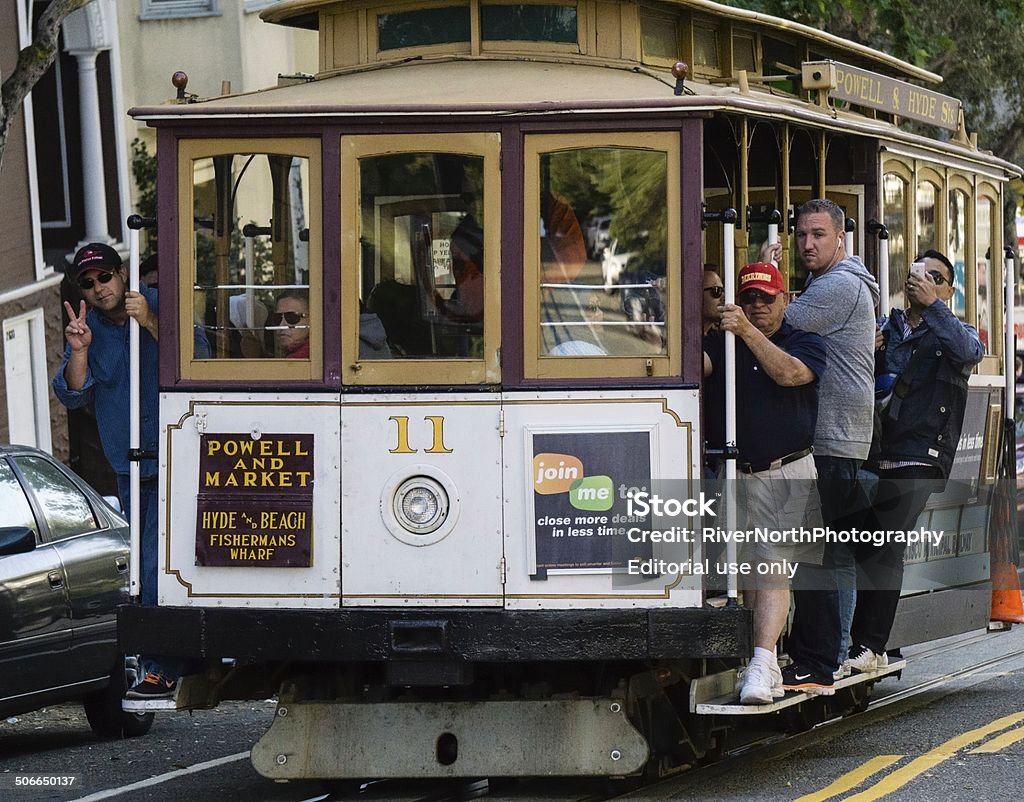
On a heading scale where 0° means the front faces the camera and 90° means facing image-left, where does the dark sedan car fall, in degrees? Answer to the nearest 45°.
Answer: approximately 45°

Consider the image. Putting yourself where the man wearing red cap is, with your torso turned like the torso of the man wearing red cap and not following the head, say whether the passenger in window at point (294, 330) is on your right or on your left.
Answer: on your right

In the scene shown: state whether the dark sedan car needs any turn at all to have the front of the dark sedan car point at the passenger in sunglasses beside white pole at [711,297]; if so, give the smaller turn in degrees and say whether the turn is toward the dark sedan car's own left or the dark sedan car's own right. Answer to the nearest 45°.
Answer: approximately 90° to the dark sedan car's own left

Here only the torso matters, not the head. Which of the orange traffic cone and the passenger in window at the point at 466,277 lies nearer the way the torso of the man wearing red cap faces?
the passenger in window

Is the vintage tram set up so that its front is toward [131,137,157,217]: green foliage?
no

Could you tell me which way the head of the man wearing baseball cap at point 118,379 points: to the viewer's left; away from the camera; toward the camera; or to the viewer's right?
toward the camera

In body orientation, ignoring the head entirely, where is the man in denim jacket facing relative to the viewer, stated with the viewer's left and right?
facing the viewer and to the left of the viewer

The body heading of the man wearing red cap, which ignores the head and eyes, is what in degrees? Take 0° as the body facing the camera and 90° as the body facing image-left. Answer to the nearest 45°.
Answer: approximately 0°

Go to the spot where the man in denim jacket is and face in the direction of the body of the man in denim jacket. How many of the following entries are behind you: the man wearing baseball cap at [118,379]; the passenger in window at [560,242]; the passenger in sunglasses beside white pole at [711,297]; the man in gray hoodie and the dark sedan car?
0

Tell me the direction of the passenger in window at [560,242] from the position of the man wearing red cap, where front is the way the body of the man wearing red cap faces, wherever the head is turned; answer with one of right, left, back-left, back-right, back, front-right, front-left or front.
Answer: right

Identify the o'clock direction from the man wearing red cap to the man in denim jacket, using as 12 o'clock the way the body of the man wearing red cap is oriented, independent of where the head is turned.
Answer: The man in denim jacket is roughly at 7 o'clock from the man wearing red cap.

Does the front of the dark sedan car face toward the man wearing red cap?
no

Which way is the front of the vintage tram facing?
toward the camera

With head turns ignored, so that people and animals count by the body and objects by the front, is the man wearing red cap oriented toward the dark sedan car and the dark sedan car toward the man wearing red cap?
no
